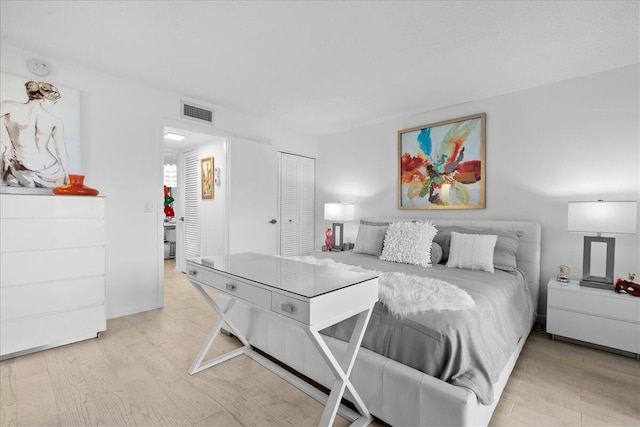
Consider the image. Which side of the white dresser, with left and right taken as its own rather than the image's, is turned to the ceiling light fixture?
left

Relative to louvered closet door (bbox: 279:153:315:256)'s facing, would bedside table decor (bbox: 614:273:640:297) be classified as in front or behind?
in front

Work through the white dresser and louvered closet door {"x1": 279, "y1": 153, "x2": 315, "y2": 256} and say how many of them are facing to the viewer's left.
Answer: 0

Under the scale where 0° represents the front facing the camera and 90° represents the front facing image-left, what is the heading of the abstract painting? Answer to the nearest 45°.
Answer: approximately 45°

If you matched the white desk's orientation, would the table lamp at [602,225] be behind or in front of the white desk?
behind

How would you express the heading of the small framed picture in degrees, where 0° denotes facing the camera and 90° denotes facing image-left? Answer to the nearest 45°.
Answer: approximately 45°

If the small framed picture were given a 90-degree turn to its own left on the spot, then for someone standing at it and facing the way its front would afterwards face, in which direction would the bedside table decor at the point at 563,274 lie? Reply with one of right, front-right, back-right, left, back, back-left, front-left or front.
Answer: front

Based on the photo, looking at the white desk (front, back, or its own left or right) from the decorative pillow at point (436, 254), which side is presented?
back

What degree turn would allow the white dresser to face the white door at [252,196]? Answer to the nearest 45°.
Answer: approximately 45° to its left

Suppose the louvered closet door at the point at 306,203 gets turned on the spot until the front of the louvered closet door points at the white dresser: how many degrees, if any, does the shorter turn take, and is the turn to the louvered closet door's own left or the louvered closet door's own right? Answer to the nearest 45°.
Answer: approximately 90° to the louvered closet door's own right
